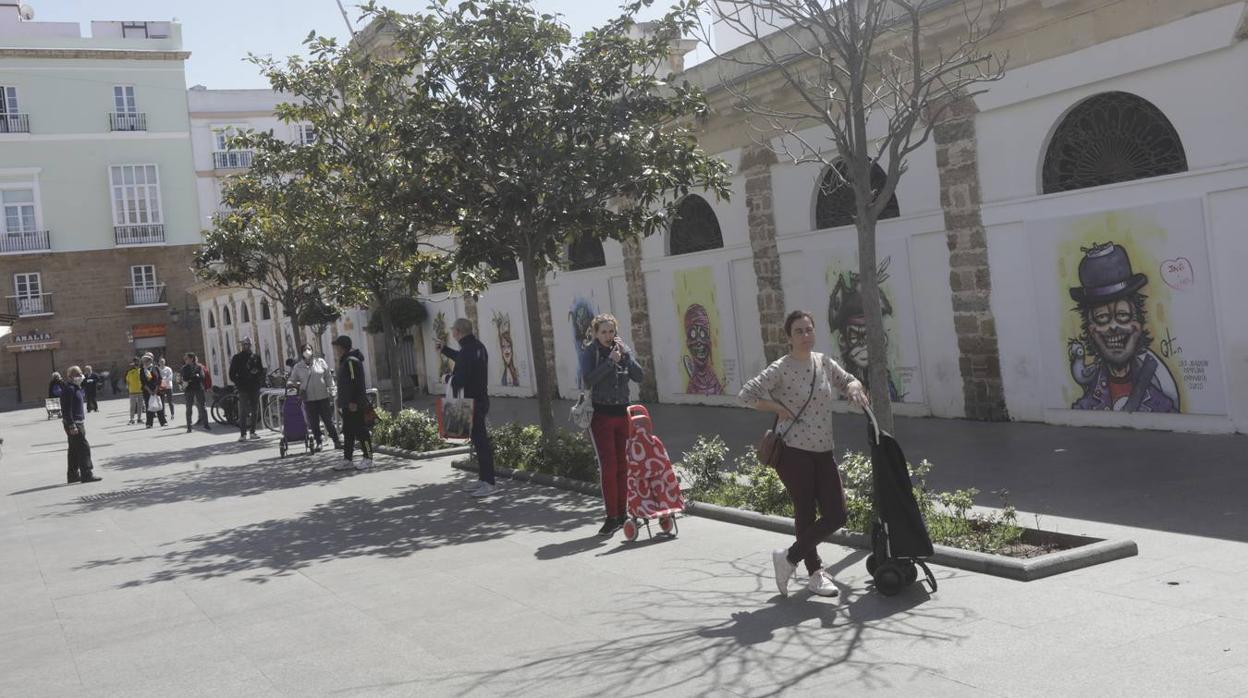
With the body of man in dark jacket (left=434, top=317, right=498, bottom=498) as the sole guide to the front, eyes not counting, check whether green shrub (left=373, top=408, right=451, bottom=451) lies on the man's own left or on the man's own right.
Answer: on the man's own right

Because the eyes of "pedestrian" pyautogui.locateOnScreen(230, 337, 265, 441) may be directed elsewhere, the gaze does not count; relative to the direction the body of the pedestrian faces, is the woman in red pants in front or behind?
in front

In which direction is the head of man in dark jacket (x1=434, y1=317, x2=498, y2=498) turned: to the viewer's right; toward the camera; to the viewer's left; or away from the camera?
to the viewer's left

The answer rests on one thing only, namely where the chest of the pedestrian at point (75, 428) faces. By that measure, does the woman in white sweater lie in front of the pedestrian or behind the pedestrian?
in front

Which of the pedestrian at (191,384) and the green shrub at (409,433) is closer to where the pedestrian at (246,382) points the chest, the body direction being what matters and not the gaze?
the green shrub

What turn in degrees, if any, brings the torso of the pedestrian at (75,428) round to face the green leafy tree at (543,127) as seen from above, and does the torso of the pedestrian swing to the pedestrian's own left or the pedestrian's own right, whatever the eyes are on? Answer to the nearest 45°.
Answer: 0° — they already face it

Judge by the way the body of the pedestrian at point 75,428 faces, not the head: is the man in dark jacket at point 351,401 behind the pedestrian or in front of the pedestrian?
in front

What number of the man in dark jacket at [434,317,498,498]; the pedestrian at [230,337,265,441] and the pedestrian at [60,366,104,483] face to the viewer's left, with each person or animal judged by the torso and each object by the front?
1

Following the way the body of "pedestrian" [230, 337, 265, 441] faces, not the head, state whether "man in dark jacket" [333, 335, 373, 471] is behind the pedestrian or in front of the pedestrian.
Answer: in front

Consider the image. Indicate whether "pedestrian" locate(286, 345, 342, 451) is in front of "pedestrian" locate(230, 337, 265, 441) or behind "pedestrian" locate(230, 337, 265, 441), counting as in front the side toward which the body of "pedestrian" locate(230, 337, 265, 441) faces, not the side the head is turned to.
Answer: in front

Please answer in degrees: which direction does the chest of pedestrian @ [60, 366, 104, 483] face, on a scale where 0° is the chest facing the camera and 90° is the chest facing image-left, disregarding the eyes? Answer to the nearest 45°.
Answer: approximately 315°

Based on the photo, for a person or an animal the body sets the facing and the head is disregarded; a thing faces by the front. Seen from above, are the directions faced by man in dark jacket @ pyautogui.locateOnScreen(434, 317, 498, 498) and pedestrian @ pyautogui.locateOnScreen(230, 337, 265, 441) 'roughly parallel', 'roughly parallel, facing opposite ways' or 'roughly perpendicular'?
roughly perpendicular
